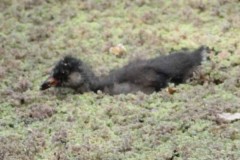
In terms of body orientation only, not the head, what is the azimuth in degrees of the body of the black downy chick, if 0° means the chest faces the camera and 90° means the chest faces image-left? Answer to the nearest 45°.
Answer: approximately 90°
